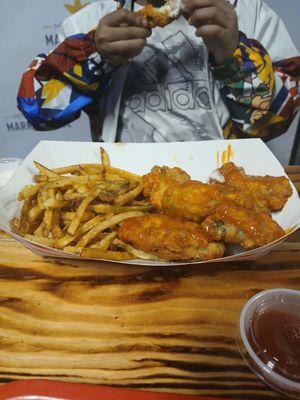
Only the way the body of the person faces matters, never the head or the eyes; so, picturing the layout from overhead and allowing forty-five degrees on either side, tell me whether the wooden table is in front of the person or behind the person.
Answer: in front

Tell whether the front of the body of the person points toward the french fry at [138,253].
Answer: yes

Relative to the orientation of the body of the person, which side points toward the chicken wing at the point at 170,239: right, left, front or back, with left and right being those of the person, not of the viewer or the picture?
front

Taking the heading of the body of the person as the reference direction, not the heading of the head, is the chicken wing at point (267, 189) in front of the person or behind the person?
in front

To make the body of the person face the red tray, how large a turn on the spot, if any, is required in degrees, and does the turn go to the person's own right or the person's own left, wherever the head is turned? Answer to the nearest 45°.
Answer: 0° — they already face it

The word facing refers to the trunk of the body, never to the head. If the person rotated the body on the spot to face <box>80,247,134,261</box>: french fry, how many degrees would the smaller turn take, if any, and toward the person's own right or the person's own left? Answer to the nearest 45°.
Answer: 0° — they already face it

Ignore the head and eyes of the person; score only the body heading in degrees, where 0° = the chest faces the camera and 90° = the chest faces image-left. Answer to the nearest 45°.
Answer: approximately 0°
